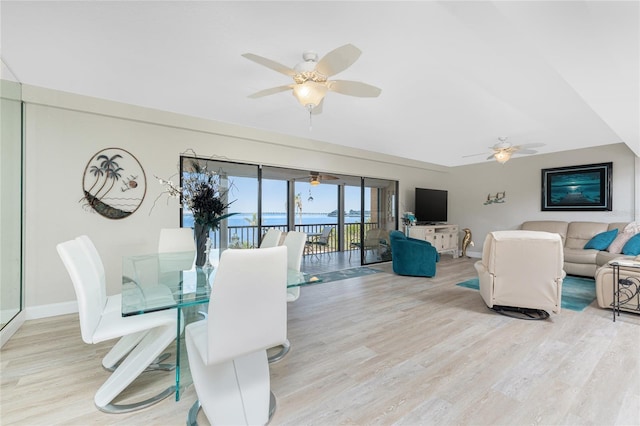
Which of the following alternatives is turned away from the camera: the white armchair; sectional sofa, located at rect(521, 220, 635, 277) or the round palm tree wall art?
the white armchair

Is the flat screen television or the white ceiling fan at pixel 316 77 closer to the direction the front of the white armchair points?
the flat screen television

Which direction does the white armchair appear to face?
away from the camera

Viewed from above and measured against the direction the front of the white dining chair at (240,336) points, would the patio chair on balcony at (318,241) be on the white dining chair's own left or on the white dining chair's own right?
on the white dining chair's own right

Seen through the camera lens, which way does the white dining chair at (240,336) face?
facing away from the viewer and to the left of the viewer

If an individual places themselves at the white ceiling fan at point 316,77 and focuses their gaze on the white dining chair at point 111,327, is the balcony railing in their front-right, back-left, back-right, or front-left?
back-right

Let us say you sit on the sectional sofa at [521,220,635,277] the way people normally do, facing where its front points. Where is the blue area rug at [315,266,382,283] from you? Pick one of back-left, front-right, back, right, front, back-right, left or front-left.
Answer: front-right

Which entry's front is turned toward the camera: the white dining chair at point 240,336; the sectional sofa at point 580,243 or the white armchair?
the sectional sofa

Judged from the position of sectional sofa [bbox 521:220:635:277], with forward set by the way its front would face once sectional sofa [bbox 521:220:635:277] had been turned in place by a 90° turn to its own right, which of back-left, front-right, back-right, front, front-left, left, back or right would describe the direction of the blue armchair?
front-left

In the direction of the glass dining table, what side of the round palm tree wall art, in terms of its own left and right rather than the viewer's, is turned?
front

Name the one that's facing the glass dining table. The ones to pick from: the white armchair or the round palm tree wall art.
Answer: the round palm tree wall art

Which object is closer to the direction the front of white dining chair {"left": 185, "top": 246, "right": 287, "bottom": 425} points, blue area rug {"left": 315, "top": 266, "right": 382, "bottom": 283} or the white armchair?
the blue area rug

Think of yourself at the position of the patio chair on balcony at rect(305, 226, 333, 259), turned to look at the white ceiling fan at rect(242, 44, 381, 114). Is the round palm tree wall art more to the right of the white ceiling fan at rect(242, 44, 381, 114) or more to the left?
right

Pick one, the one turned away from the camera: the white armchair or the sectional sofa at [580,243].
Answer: the white armchair

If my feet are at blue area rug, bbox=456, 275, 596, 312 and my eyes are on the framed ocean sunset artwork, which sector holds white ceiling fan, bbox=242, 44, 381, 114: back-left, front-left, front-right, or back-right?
back-left

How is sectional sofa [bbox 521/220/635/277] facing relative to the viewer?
toward the camera

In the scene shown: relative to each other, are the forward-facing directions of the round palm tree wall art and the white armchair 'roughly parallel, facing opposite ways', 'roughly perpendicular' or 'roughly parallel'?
roughly perpendicular
